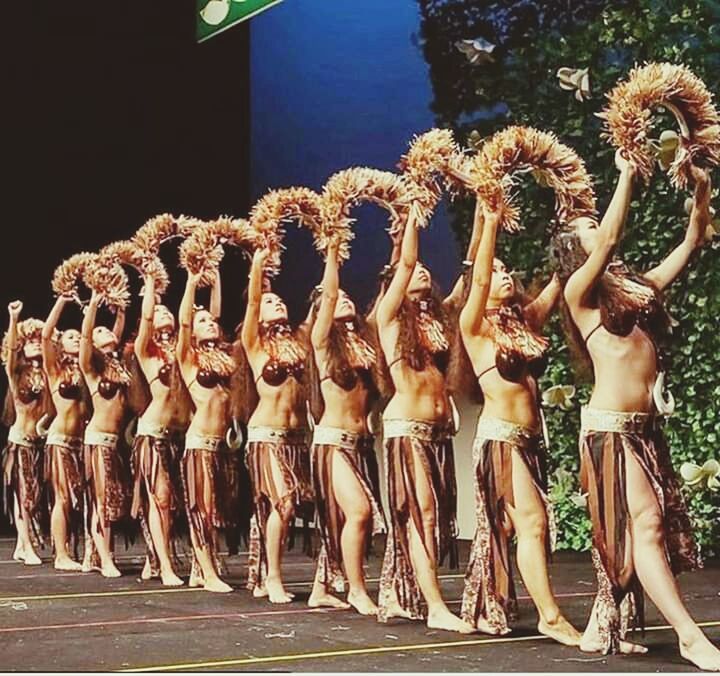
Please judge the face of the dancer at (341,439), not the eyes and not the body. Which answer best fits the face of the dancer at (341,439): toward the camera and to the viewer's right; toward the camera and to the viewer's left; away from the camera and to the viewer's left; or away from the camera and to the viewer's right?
toward the camera and to the viewer's right

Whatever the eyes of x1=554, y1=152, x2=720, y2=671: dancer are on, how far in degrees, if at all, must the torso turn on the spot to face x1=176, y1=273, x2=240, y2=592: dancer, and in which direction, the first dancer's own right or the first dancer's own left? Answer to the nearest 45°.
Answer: approximately 180°

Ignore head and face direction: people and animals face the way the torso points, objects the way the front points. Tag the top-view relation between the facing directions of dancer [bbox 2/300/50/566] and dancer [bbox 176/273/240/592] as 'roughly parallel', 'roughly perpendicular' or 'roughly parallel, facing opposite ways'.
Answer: roughly parallel

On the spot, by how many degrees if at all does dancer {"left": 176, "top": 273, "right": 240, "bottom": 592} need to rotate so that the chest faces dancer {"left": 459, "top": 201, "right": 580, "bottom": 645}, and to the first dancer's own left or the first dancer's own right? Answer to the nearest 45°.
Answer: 0° — they already face them

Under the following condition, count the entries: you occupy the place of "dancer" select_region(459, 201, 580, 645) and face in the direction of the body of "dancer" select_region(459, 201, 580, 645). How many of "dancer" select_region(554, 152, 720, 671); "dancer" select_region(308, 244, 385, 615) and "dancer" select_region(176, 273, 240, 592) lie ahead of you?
1

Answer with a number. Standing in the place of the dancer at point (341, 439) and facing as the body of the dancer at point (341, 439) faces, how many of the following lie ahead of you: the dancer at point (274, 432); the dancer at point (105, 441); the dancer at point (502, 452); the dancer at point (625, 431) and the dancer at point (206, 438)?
2
